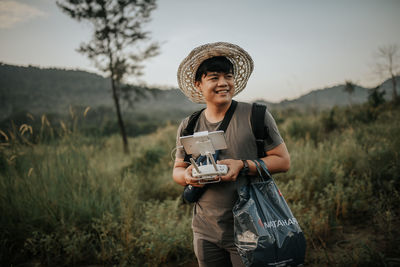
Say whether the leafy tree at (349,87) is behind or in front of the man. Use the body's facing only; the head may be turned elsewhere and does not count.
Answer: behind

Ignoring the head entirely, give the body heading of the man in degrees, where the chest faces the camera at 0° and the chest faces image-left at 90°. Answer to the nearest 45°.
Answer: approximately 45°
